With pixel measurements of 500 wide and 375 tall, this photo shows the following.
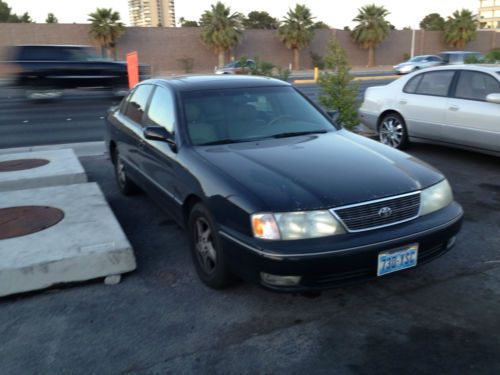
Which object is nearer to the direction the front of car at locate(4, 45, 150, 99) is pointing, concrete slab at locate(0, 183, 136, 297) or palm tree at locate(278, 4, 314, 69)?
the palm tree

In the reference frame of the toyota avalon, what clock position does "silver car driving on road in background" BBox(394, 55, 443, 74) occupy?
The silver car driving on road in background is roughly at 8 o'clock from the toyota avalon.

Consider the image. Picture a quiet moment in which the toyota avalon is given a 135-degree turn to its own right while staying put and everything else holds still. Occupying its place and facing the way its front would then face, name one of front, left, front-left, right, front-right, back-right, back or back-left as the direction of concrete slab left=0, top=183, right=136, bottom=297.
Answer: front

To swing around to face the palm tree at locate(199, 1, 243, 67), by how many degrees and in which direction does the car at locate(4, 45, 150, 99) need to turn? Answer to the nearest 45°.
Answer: approximately 45° to its left

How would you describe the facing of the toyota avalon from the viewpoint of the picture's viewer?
facing the viewer and to the right of the viewer

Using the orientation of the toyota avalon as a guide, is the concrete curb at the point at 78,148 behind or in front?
behind

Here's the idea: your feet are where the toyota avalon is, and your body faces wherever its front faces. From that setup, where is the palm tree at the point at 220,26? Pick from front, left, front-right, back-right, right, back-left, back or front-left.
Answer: back-left

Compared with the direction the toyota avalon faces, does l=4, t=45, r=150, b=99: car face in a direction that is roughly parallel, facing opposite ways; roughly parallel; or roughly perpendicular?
roughly perpendicular

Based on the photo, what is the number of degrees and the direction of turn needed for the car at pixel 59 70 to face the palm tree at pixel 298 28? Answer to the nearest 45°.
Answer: approximately 45° to its left

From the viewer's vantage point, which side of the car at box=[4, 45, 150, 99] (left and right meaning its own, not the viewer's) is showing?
right

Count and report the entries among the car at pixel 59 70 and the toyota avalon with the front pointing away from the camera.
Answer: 0
